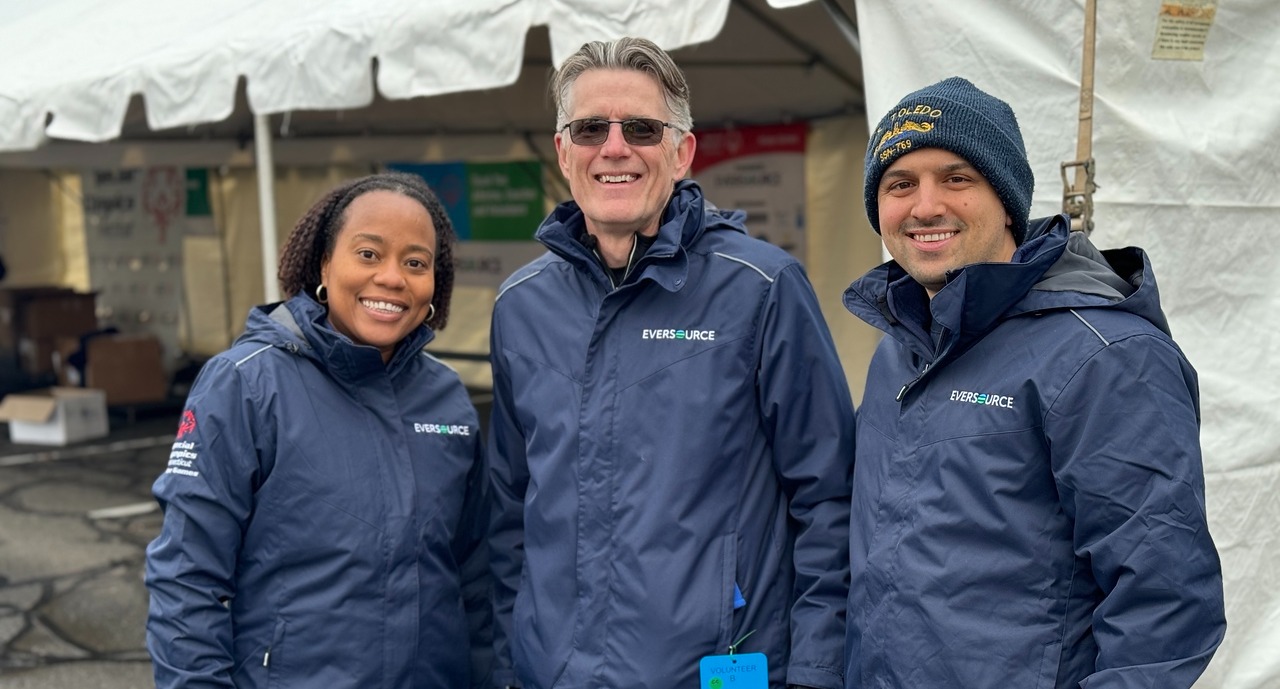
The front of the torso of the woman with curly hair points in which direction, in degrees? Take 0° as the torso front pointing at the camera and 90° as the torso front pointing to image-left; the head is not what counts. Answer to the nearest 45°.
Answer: approximately 315°

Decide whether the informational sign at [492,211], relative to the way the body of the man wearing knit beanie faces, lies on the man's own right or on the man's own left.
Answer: on the man's own right

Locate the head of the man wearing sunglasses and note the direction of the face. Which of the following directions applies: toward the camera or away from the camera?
toward the camera

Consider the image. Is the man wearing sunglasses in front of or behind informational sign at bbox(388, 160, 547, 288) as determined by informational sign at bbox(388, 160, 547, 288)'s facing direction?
in front

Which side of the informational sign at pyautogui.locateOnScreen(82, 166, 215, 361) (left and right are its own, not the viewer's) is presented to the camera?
front

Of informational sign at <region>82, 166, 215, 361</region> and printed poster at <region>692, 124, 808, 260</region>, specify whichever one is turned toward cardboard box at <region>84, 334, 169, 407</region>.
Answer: the informational sign

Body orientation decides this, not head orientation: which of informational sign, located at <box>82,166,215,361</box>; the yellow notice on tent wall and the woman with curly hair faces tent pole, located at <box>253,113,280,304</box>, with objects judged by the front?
the informational sign

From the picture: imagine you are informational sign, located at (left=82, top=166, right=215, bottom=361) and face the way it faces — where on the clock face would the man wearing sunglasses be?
The man wearing sunglasses is roughly at 12 o'clock from the informational sign.

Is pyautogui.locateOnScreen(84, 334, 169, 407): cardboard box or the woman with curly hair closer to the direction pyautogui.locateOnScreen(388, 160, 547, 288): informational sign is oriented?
the woman with curly hair

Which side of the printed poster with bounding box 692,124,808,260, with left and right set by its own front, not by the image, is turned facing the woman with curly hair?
front

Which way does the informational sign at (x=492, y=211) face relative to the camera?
toward the camera

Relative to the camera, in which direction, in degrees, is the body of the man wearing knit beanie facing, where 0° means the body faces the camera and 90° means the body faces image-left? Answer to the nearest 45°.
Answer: approximately 45°
